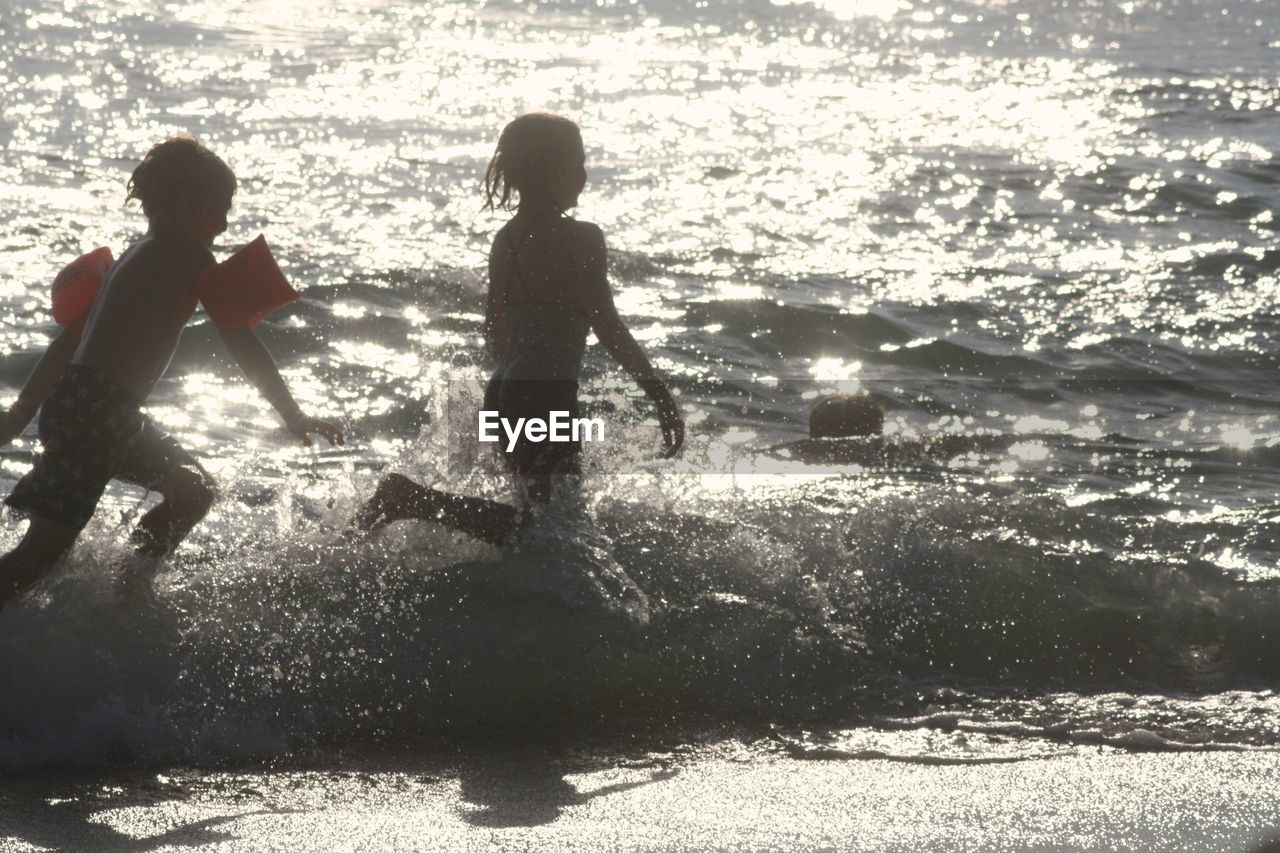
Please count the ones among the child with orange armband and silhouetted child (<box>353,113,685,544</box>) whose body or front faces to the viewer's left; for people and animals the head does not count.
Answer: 0

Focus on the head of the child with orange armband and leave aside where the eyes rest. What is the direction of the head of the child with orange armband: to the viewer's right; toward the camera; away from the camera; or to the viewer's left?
to the viewer's right

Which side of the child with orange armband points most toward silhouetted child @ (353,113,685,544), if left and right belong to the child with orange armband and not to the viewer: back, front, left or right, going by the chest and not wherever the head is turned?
front

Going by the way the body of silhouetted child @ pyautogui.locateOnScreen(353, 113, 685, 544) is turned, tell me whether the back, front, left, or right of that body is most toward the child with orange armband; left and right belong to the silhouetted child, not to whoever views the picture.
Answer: back

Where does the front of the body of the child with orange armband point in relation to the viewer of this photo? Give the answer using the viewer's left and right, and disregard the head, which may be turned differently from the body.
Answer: facing to the right of the viewer

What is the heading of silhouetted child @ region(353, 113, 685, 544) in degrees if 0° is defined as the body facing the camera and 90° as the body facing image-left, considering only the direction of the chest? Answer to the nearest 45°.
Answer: approximately 225°
